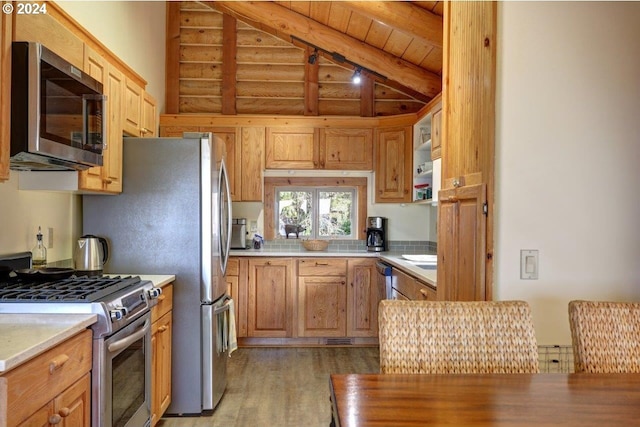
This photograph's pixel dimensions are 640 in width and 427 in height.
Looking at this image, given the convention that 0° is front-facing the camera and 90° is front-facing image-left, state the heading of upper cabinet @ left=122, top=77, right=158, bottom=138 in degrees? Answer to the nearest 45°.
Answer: approximately 315°

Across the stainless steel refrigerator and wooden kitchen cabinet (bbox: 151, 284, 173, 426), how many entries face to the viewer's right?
2

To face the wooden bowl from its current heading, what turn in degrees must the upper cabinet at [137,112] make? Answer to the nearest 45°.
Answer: approximately 90° to its left

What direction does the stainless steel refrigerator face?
to the viewer's right

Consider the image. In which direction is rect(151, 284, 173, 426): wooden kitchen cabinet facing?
to the viewer's right

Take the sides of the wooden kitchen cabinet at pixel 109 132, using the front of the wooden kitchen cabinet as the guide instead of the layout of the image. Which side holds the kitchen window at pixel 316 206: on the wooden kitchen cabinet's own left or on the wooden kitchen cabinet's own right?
on the wooden kitchen cabinet's own left

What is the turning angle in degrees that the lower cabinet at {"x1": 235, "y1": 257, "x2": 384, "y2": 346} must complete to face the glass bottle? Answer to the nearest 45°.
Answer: approximately 45° to its right

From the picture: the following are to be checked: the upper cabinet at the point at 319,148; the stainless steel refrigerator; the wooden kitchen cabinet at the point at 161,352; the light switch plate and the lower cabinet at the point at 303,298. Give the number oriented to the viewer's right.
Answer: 2
